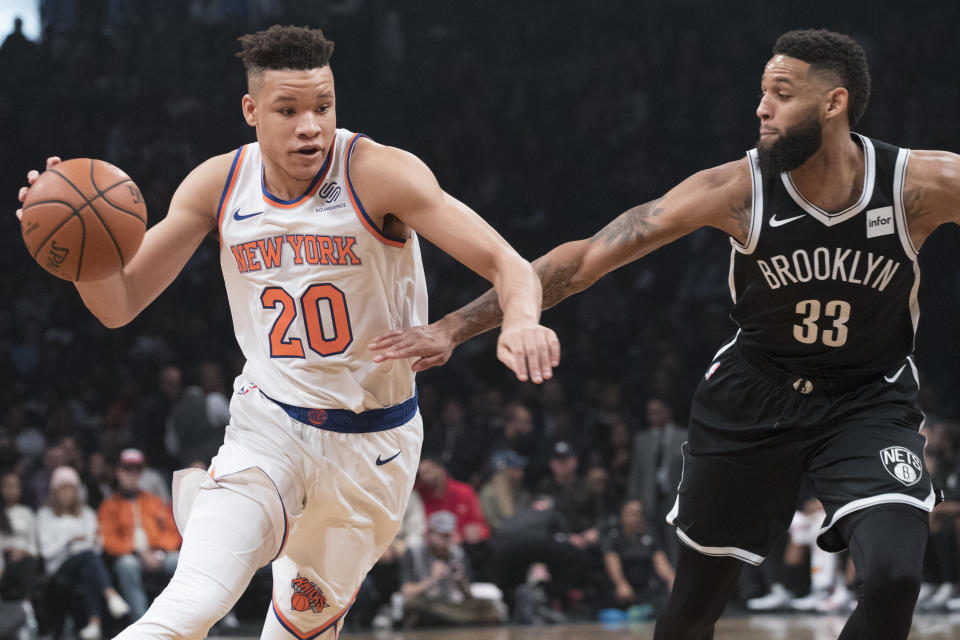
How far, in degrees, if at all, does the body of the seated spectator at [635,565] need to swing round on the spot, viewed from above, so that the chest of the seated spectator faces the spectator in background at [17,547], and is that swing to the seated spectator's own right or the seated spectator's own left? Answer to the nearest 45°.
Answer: approximately 90° to the seated spectator's own right

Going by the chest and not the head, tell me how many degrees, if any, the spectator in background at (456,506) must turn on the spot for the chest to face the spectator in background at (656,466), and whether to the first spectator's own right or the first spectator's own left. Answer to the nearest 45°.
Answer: approximately 135° to the first spectator's own left

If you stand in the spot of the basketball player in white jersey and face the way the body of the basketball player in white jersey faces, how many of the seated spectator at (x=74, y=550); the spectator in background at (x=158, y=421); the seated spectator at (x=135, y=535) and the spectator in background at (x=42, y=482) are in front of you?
0

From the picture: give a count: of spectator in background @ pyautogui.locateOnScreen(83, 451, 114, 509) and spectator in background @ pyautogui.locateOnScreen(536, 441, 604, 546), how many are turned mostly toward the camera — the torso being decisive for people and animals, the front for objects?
2

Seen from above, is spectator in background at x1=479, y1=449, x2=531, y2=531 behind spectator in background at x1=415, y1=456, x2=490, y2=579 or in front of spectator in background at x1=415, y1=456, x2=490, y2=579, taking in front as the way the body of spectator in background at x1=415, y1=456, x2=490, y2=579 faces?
behind

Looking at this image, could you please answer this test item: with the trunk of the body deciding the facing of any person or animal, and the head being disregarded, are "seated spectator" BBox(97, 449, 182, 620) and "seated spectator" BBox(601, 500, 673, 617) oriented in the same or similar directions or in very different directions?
same or similar directions

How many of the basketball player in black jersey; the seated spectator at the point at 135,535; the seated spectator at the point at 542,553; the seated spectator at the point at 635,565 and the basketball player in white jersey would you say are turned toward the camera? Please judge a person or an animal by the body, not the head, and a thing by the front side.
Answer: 5

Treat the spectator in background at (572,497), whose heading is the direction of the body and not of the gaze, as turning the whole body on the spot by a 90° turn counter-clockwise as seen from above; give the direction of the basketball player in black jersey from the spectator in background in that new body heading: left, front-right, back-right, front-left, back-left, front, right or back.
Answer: right

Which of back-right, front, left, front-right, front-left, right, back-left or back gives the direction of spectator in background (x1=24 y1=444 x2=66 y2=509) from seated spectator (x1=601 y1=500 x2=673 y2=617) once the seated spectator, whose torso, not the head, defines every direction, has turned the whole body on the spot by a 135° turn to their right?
front-left

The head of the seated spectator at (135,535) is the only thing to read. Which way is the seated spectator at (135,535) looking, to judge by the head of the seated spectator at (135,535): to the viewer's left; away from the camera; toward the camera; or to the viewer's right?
toward the camera

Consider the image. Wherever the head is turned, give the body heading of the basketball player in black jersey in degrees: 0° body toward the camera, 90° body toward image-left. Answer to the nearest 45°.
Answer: approximately 0°

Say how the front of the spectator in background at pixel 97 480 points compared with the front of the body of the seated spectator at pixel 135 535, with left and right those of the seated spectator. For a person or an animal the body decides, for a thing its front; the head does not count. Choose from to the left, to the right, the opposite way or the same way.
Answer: the same way

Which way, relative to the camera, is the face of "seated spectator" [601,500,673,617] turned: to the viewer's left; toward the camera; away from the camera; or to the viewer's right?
toward the camera

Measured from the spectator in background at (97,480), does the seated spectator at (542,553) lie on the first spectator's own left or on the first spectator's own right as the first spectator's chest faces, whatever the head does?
on the first spectator's own left

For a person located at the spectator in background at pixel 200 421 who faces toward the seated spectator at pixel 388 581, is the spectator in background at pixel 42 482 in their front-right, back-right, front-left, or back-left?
back-right

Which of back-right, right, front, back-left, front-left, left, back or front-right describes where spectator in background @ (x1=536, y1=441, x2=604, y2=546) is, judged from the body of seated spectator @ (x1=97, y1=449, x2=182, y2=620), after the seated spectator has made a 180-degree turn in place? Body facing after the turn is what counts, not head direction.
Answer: right

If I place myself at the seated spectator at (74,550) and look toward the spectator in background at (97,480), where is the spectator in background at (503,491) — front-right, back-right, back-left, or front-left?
front-right

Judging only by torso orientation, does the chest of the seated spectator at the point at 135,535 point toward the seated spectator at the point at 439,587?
no

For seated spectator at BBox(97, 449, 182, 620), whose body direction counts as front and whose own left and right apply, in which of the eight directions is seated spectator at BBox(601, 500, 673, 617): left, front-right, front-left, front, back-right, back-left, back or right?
left

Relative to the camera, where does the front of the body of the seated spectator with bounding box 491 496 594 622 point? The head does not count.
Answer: toward the camera

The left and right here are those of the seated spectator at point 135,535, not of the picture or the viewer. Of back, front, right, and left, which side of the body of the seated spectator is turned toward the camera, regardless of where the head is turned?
front
